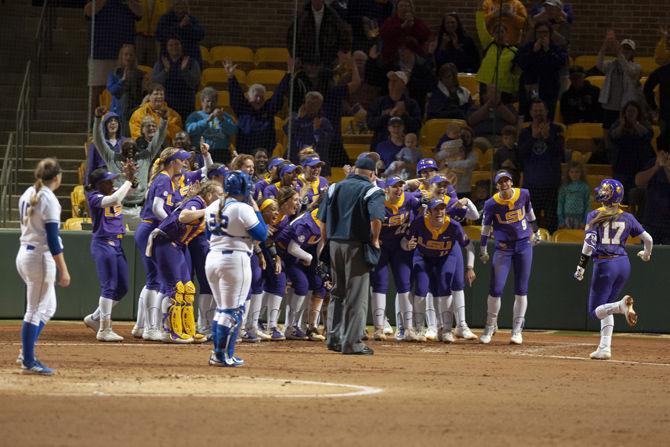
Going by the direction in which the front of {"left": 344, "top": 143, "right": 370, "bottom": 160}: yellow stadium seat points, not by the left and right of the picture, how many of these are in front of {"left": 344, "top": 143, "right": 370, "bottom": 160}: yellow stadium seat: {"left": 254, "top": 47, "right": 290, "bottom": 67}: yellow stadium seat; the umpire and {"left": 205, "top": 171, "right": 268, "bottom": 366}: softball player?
2

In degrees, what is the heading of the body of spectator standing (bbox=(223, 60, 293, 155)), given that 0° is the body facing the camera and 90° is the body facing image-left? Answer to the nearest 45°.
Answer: approximately 0°

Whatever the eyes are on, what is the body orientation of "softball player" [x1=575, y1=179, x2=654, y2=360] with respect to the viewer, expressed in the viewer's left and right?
facing away from the viewer and to the left of the viewer

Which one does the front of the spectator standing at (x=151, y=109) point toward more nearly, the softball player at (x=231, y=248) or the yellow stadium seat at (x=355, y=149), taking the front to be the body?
the softball player

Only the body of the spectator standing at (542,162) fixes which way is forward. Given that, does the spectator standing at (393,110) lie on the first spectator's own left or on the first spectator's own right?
on the first spectator's own right

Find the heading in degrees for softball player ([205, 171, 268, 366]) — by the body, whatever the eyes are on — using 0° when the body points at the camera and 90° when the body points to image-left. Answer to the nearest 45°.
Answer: approximately 225°

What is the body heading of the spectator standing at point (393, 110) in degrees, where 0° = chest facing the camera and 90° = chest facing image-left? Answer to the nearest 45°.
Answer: approximately 0°

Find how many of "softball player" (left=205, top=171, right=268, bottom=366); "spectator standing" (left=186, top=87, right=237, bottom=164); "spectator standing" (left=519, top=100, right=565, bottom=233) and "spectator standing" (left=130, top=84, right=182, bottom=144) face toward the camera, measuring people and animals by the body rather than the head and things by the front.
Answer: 3

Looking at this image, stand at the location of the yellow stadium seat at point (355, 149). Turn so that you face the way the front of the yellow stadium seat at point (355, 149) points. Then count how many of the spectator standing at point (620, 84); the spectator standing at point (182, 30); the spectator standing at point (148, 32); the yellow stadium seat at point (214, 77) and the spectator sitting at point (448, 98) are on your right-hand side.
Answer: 3

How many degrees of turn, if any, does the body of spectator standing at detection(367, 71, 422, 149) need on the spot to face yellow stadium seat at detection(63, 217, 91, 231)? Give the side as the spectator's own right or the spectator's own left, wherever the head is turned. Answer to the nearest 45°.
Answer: approximately 90° to the spectator's own right
